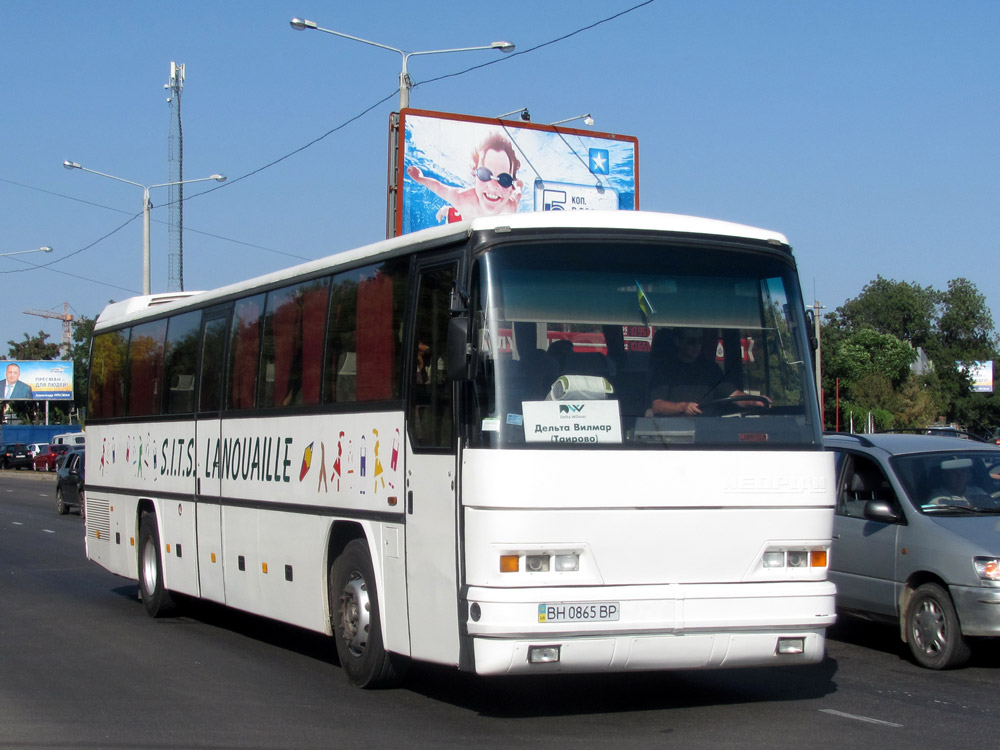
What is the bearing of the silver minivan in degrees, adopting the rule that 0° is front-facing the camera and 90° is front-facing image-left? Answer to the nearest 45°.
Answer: approximately 315°

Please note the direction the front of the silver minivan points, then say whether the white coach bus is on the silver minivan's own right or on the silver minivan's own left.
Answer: on the silver minivan's own right

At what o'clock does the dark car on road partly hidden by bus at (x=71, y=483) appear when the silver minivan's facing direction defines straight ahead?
The dark car on road partly hidden by bus is roughly at 6 o'clock from the silver minivan.

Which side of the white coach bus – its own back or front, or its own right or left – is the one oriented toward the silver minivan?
left

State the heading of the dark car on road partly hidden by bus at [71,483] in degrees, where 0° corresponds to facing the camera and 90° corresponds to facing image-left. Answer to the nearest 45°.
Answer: approximately 315°
